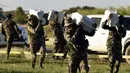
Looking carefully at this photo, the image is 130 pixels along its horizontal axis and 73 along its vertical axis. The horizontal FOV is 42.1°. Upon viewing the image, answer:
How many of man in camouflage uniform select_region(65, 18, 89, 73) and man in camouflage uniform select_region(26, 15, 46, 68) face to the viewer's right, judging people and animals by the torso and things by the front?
0

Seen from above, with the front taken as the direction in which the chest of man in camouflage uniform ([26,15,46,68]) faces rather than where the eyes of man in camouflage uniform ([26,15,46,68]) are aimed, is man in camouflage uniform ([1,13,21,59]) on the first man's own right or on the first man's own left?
on the first man's own right

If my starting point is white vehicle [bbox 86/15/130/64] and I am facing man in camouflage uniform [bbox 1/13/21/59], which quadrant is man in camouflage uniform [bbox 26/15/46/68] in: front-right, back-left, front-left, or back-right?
front-left

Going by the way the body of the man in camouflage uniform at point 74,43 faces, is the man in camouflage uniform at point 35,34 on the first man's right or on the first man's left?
on the first man's right

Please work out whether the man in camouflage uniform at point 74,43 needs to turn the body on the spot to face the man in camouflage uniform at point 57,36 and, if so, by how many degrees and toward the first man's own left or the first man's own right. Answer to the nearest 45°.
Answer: approximately 135° to the first man's own right

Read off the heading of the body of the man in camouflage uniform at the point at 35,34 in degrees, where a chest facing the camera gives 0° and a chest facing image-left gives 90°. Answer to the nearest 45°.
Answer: approximately 45°

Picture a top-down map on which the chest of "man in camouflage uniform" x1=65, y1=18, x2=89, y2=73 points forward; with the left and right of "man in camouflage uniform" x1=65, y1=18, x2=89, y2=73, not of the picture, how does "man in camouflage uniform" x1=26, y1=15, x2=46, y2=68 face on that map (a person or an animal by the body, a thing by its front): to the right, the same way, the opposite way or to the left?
the same way

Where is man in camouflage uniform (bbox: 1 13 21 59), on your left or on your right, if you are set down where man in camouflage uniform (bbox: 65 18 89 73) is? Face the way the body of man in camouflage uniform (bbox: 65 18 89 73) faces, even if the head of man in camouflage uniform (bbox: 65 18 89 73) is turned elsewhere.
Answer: on your right

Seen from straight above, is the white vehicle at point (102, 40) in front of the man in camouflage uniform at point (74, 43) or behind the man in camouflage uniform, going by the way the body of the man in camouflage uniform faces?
behind

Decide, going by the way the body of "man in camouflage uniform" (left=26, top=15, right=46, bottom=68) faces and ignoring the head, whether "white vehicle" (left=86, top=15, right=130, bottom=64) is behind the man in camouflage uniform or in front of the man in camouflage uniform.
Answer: behind

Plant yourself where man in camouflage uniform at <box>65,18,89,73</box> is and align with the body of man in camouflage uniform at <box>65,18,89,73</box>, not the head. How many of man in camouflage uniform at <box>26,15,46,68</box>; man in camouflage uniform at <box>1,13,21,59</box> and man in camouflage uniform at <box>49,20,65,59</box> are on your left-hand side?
0

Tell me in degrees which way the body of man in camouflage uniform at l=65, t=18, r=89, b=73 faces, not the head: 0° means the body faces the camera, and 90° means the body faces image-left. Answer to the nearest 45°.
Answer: approximately 45°

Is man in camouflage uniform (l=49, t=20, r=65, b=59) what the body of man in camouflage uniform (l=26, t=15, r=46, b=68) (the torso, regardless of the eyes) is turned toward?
no
